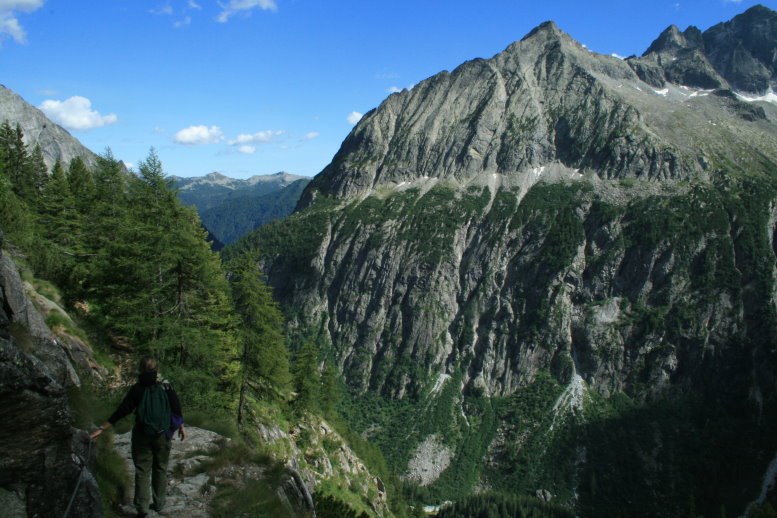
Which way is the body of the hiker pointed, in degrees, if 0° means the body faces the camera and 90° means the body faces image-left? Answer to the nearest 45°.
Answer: approximately 180°

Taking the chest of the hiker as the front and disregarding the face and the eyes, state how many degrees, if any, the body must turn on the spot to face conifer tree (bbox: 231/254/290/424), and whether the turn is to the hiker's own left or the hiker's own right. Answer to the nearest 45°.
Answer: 0° — they already face it
